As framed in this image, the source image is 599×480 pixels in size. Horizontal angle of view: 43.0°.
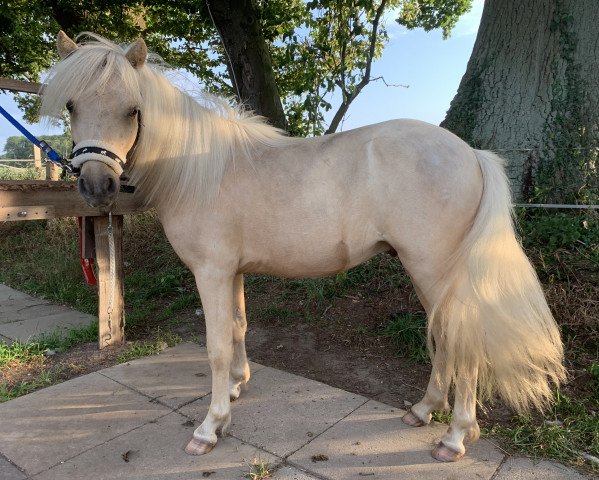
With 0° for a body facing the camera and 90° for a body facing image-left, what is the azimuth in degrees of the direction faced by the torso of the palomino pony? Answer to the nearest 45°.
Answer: approximately 90°

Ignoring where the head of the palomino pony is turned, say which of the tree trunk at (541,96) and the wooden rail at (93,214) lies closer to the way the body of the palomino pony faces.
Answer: the wooden rail

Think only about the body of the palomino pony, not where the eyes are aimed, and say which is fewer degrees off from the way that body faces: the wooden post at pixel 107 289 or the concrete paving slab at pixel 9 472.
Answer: the concrete paving slab

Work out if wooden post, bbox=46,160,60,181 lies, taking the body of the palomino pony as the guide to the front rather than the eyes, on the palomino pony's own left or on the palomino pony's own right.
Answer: on the palomino pony's own right

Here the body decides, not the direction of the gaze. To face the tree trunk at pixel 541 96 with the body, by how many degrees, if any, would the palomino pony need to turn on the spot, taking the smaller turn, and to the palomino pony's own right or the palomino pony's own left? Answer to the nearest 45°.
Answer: approximately 135° to the palomino pony's own right

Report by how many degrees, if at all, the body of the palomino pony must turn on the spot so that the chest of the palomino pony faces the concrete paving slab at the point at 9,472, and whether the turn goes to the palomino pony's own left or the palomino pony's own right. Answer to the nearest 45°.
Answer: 0° — it already faces it
